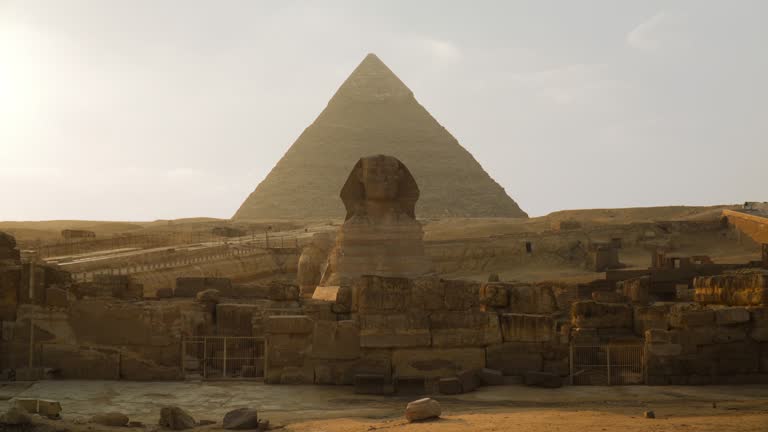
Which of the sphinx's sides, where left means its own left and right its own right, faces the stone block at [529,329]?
front

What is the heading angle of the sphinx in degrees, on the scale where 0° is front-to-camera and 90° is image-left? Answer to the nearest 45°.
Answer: approximately 0°

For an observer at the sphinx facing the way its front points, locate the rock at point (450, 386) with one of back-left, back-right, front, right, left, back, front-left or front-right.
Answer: front

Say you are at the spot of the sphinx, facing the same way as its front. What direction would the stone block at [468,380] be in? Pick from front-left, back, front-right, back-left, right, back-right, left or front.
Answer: front

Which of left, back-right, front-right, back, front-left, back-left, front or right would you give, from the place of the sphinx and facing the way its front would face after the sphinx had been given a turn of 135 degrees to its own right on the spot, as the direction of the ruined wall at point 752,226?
right

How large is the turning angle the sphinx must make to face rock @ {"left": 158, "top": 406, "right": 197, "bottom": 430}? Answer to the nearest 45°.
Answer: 0° — it already faces it

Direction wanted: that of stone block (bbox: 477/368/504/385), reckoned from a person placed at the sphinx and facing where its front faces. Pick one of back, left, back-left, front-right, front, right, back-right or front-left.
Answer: front

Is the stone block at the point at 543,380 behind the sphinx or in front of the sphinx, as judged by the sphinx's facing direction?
in front

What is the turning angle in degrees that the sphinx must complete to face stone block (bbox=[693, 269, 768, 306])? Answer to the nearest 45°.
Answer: approximately 45° to its left

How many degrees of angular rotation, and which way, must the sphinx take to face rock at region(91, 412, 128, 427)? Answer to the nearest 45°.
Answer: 0° — it already faces it

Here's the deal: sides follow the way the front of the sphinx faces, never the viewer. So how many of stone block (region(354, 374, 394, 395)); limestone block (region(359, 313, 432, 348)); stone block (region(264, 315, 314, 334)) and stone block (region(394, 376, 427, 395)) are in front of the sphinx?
4

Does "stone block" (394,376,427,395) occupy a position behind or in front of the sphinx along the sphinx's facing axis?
in front

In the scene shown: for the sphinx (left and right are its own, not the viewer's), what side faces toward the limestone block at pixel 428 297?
front

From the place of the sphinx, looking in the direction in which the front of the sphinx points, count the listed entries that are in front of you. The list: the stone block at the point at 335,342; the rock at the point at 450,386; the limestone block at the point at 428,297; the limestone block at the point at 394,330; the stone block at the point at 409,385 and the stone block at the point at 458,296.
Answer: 6

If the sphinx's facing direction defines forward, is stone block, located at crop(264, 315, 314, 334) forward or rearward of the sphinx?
forward
